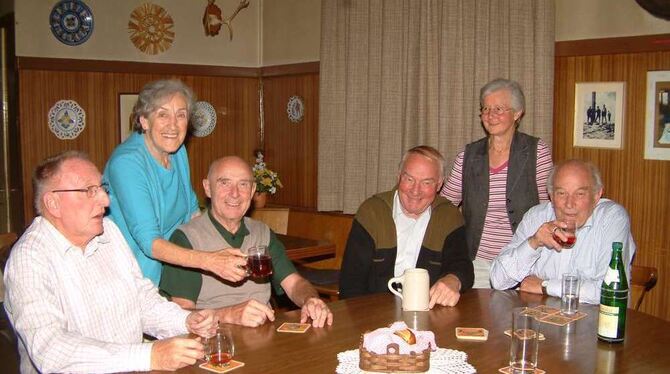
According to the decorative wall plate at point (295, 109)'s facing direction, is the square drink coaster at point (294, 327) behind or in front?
in front

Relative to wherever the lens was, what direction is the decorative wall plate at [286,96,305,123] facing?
facing the viewer and to the left of the viewer

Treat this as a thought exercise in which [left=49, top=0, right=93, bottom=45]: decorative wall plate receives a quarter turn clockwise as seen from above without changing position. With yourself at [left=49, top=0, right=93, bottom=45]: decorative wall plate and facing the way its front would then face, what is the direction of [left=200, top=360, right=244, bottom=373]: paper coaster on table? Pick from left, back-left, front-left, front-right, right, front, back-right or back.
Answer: left

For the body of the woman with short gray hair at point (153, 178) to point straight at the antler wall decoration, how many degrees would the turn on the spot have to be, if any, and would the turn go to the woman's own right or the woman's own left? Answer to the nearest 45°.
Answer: approximately 135° to the woman's own left

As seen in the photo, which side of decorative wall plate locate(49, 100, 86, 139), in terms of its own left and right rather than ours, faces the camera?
front

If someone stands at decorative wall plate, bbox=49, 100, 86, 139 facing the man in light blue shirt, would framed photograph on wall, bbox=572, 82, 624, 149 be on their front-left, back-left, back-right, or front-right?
front-left

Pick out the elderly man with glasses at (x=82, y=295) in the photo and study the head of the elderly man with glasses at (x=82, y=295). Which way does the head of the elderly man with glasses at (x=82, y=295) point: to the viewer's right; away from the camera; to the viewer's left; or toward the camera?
to the viewer's right

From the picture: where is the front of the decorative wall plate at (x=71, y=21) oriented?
toward the camera

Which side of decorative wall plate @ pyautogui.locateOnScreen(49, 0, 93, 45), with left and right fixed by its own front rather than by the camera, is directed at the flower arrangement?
left

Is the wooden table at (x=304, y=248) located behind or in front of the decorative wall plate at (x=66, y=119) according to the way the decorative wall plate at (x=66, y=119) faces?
in front

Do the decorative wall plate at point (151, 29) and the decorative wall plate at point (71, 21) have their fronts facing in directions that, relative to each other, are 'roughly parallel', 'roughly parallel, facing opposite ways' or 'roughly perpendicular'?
roughly parallel

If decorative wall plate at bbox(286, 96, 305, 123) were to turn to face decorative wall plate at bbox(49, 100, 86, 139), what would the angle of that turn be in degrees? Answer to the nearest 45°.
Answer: approximately 45° to its right

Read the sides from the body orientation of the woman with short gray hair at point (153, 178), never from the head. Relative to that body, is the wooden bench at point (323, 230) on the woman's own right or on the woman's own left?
on the woman's own left

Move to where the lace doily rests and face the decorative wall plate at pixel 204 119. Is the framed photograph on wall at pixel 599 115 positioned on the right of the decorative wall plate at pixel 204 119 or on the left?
right

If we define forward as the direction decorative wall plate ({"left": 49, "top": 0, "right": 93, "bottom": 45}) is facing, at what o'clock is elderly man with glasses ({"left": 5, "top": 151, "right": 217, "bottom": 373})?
The elderly man with glasses is roughly at 12 o'clock from the decorative wall plate.

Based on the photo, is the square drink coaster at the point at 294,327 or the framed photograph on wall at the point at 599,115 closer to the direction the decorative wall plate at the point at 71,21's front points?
the square drink coaster

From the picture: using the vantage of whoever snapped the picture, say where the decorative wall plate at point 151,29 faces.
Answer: facing the viewer
